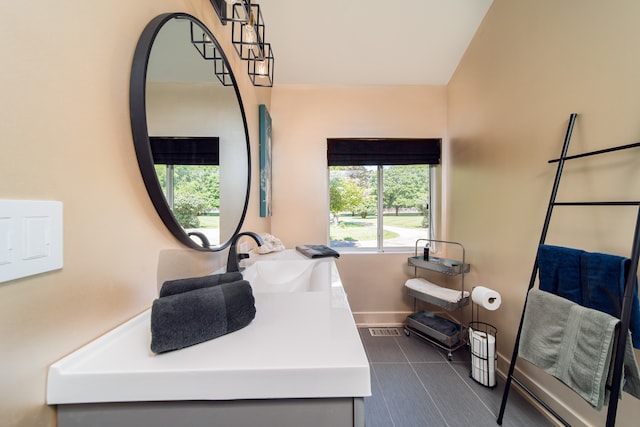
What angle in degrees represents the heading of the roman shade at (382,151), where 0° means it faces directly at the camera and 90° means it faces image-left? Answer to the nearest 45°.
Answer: approximately 0°

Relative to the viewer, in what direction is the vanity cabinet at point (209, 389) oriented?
to the viewer's right

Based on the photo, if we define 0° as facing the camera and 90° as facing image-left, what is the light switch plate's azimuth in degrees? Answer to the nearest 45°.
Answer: approximately 315°

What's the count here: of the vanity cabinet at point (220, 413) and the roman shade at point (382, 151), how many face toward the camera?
1

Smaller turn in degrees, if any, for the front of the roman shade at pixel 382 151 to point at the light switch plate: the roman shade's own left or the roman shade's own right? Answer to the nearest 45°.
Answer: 0° — it already faces it

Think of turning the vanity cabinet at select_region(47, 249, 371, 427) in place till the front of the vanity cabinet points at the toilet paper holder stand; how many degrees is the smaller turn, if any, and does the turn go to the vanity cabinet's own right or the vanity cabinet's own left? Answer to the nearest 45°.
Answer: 0° — it already faces it
